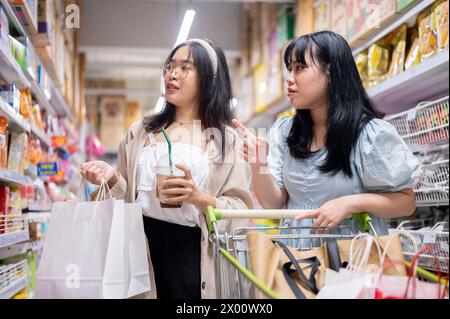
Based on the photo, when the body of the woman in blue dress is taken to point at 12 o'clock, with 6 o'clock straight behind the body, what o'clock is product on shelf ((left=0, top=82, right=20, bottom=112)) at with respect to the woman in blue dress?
The product on shelf is roughly at 2 o'clock from the woman in blue dress.

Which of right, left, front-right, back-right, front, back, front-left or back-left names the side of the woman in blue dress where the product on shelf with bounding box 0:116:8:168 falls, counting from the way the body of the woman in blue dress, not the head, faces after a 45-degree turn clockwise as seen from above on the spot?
front

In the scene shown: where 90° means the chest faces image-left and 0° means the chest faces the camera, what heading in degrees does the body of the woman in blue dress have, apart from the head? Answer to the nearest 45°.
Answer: approximately 45°

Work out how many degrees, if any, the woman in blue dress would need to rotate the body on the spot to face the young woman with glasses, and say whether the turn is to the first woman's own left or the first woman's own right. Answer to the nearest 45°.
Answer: approximately 45° to the first woman's own right

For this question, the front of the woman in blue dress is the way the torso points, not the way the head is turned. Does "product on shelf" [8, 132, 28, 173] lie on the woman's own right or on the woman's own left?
on the woman's own right

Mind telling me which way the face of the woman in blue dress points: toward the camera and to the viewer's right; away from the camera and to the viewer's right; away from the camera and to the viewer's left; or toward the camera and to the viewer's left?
toward the camera and to the viewer's left

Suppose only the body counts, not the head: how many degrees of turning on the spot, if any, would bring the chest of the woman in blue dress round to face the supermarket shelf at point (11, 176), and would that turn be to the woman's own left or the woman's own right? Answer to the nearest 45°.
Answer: approximately 45° to the woman's own right
